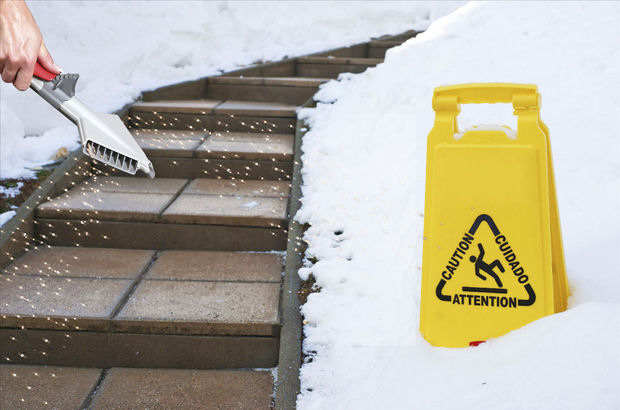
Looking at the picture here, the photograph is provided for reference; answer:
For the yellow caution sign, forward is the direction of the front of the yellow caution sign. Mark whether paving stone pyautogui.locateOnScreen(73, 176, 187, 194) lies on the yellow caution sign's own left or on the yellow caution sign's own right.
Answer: on the yellow caution sign's own right

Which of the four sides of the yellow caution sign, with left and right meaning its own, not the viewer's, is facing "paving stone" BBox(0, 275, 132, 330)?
right

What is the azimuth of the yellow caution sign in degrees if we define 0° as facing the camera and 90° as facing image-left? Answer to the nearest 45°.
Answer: approximately 0°

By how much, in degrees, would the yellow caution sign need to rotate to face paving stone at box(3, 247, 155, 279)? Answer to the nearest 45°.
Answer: approximately 90° to its right

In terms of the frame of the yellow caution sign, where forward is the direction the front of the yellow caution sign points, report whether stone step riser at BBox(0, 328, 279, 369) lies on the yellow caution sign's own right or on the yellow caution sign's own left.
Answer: on the yellow caution sign's own right
